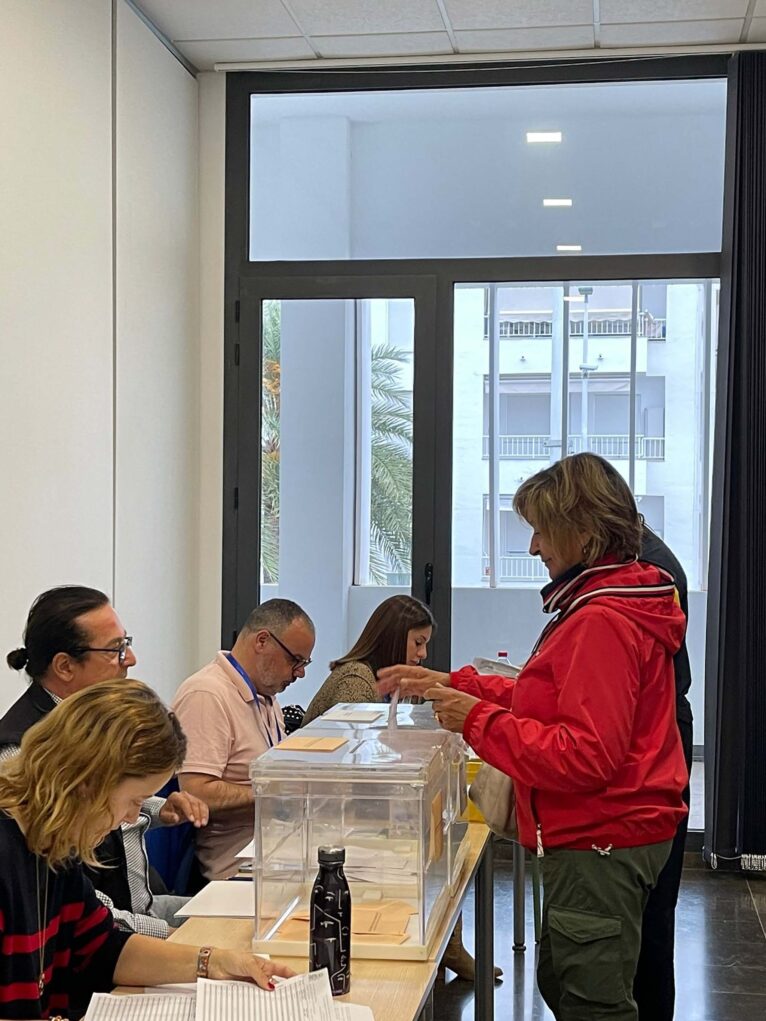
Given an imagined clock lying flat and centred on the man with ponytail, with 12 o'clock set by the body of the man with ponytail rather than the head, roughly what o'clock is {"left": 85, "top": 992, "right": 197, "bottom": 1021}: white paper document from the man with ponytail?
The white paper document is roughly at 3 o'clock from the man with ponytail.

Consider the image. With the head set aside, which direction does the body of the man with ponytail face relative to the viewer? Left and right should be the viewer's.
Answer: facing to the right of the viewer

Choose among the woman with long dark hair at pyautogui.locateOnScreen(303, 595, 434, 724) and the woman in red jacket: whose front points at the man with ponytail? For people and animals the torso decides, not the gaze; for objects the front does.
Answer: the woman in red jacket

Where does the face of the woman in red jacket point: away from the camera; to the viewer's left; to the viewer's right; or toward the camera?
to the viewer's left

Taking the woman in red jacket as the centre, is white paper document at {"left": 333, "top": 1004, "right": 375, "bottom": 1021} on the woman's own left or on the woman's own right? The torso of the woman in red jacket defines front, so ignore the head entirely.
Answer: on the woman's own left

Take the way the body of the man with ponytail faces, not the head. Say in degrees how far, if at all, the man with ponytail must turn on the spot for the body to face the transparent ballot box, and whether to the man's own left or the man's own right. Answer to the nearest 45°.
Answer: approximately 45° to the man's own right

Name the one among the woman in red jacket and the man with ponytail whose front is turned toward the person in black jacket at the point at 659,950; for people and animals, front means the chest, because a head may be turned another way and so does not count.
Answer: the man with ponytail

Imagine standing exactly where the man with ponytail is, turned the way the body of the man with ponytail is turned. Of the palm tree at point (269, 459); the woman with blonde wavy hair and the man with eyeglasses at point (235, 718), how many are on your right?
1

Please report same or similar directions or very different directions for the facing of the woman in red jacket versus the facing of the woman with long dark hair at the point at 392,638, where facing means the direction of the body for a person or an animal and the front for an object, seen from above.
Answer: very different directions

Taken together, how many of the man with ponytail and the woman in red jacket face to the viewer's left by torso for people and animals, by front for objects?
1

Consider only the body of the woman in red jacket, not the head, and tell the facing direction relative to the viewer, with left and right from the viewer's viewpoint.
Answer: facing to the left of the viewer
